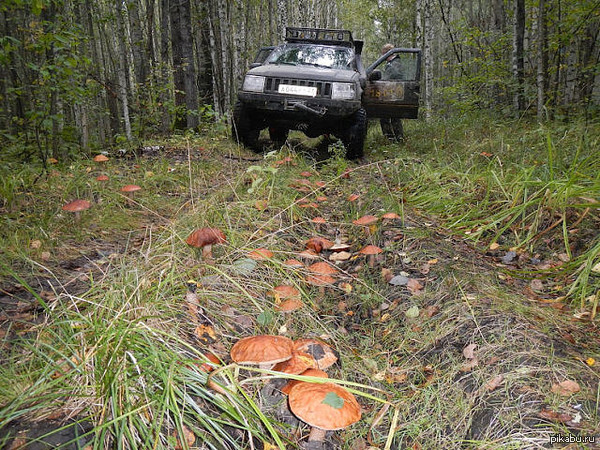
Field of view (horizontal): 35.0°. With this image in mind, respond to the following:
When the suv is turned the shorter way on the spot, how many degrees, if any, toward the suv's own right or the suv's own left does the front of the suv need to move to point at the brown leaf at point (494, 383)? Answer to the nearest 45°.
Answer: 0° — it already faces it

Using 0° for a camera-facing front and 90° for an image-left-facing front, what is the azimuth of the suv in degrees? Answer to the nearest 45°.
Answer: approximately 0°

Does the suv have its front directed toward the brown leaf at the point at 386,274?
yes
